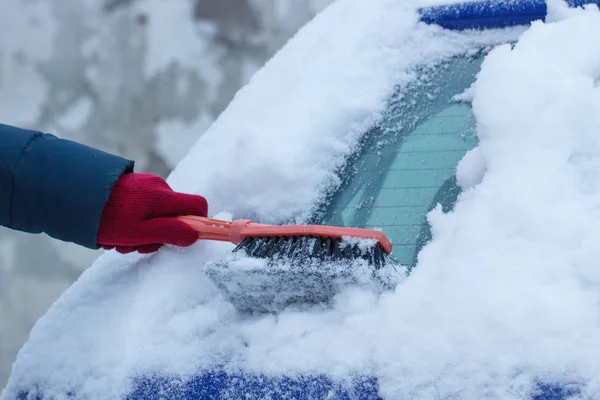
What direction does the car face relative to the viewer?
away from the camera
